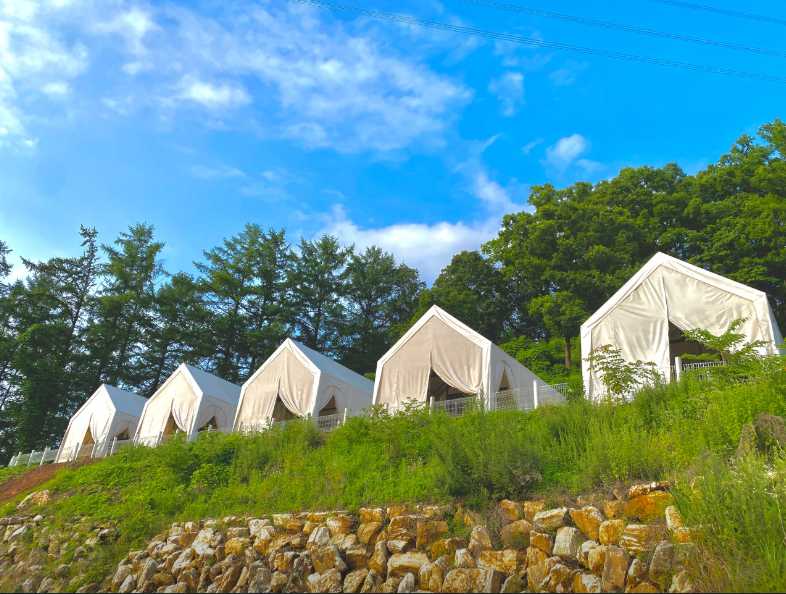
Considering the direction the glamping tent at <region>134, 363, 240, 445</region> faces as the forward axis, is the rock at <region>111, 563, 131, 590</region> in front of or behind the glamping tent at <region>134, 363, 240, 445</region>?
in front

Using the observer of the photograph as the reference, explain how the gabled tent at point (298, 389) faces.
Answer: facing the viewer and to the left of the viewer

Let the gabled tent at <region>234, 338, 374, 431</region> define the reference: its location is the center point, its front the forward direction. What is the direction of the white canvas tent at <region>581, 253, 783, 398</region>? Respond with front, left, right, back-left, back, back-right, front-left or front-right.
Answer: left

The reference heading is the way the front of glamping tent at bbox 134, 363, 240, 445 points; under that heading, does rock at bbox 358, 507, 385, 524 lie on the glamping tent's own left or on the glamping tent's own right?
on the glamping tent's own left

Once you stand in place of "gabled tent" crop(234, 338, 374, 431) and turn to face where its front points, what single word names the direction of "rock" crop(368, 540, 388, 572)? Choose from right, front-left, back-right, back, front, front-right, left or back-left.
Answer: front-left

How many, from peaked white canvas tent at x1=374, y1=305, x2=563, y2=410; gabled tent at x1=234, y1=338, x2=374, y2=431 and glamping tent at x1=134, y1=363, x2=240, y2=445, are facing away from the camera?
0

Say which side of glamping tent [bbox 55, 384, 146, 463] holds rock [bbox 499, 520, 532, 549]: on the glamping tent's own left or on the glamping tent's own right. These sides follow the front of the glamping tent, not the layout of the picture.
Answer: on the glamping tent's own left

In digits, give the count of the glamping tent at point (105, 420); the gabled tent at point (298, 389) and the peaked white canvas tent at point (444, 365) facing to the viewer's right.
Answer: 0

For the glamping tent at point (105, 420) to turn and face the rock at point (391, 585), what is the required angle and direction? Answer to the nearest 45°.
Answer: approximately 45° to its left

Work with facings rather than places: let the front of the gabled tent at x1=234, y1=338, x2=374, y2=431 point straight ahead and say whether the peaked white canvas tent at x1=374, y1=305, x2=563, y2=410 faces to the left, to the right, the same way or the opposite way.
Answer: the same way

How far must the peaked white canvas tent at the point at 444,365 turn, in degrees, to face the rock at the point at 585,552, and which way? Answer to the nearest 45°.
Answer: approximately 45° to its left

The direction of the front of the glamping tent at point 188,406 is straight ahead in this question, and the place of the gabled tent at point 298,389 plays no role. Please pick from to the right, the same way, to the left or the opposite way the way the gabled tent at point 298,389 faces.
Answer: the same way

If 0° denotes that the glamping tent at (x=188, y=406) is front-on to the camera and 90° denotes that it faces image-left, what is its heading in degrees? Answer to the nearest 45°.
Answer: approximately 45°

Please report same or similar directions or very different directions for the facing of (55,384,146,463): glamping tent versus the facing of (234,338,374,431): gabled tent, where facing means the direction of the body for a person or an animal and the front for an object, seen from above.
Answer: same or similar directions

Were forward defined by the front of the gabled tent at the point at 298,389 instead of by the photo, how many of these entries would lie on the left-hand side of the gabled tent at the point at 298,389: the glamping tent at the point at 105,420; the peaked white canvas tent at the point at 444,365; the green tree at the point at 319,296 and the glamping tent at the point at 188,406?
1

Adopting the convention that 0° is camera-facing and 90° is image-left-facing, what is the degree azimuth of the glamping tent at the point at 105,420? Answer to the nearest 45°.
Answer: approximately 45°

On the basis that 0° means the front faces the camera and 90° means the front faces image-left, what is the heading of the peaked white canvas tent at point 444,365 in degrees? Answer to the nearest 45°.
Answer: approximately 45°

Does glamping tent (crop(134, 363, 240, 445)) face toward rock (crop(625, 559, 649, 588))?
no

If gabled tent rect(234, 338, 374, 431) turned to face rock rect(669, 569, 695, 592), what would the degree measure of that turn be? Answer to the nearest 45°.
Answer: approximately 45° to its left
